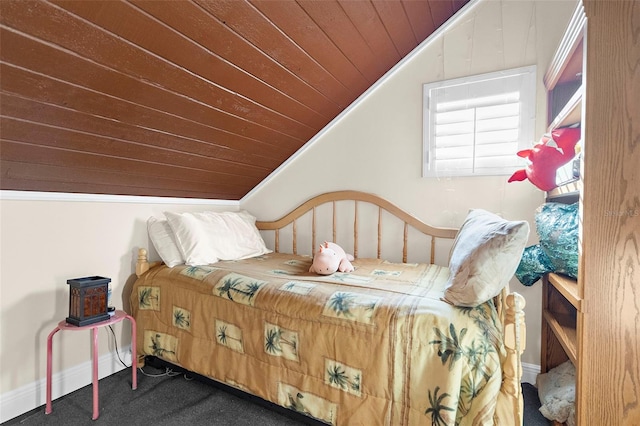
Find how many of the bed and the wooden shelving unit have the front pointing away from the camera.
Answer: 0

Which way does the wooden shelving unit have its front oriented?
to the viewer's left

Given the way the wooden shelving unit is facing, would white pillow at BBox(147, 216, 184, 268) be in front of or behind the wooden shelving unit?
in front

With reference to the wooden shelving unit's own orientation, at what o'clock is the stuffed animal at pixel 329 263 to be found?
The stuffed animal is roughly at 12 o'clock from the wooden shelving unit.

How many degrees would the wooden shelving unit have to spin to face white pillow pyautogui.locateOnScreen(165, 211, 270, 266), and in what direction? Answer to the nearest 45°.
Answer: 0° — it already faces it
